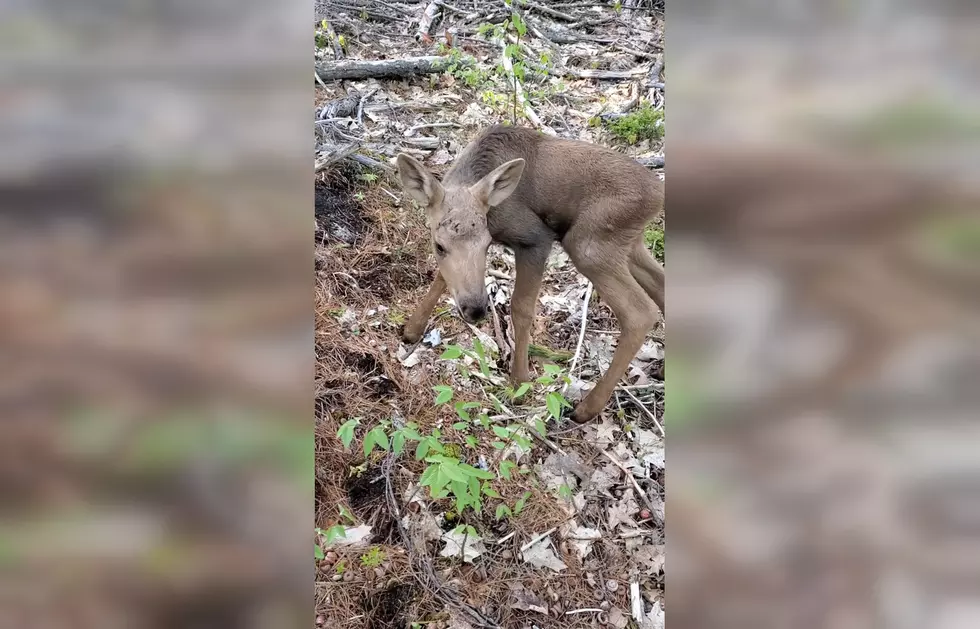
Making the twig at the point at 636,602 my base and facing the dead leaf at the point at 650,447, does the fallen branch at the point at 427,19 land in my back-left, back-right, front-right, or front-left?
front-left

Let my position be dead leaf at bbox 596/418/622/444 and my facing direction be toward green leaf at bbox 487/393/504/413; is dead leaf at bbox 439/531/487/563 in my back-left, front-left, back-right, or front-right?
front-left

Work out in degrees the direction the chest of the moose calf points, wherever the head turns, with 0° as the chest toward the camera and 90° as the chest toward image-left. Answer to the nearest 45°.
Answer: approximately 90°

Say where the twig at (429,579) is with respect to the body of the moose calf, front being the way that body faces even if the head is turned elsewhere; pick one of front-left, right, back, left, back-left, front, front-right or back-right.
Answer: left

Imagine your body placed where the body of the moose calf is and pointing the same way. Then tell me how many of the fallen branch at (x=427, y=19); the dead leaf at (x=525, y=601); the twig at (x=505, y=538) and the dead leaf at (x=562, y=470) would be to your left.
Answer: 3

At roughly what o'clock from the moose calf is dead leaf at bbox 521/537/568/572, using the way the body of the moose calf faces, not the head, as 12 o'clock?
The dead leaf is roughly at 9 o'clock from the moose calf.

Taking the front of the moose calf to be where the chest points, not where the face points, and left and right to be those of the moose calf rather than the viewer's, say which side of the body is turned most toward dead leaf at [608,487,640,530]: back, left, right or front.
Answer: left

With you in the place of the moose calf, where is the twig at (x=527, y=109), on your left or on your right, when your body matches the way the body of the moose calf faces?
on your right

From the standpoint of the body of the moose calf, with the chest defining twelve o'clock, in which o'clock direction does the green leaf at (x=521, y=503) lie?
The green leaf is roughly at 9 o'clock from the moose calf.

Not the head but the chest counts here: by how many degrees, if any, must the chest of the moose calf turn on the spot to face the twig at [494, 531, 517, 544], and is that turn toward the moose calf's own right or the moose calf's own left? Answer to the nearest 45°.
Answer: approximately 90° to the moose calf's own left

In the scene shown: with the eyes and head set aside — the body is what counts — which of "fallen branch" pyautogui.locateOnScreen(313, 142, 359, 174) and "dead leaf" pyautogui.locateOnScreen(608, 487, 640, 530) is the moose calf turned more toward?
the fallen branch

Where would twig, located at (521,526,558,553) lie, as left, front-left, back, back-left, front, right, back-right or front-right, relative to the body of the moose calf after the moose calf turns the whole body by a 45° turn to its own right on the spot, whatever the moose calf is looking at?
back-left
